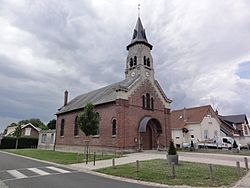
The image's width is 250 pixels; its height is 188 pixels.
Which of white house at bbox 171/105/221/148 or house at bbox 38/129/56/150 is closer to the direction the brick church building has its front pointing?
the white house

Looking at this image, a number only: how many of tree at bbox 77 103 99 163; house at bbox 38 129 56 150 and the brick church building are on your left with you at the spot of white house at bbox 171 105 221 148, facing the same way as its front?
0

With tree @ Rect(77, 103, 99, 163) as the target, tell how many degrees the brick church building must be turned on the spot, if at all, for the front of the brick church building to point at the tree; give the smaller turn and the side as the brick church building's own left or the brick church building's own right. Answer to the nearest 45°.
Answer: approximately 90° to the brick church building's own right

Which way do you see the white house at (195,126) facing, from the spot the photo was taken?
facing the viewer and to the right of the viewer

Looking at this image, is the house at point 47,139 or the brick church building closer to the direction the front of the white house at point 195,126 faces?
the brick church building

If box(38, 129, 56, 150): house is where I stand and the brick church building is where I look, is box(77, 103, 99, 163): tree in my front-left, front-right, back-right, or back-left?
front-right

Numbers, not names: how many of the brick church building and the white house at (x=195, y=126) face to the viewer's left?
0

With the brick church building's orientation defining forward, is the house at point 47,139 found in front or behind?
behind

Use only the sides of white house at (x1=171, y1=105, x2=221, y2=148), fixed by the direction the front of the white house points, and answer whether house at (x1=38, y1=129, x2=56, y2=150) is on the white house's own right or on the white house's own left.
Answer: on the white house's own right

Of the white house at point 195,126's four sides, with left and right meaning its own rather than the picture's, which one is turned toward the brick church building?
right

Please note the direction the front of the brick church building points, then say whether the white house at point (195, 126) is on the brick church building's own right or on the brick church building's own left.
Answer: on the brick church building's own left
